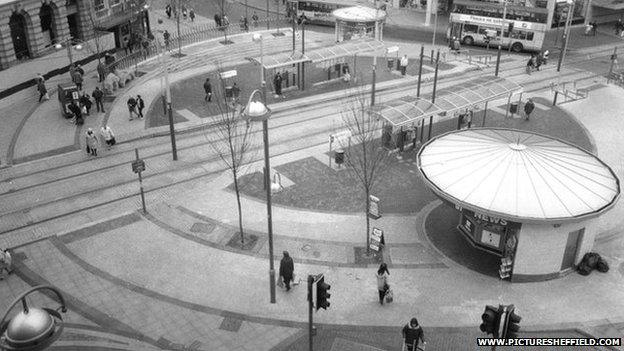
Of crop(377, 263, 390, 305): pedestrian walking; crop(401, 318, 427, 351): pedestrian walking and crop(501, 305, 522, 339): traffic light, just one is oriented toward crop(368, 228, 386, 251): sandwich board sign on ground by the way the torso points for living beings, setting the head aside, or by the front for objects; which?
crop(377, 263, 390, 305): pedestrian walking

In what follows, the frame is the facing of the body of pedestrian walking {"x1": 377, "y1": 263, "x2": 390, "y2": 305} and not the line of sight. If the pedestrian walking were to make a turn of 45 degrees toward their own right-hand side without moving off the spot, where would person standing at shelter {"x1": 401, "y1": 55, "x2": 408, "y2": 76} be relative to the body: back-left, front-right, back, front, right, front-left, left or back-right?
front-left

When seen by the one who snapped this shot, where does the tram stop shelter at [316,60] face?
facing the viewer and to the right of the viewer

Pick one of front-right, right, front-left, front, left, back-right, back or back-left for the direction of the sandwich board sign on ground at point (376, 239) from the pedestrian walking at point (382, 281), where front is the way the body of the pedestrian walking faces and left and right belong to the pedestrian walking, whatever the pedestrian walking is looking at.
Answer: front

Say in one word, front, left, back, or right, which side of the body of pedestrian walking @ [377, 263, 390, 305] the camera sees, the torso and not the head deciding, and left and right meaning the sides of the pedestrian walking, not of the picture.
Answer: back

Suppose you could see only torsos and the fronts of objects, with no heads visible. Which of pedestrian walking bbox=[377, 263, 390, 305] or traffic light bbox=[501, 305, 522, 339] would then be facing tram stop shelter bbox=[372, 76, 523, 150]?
the pedestrian walking

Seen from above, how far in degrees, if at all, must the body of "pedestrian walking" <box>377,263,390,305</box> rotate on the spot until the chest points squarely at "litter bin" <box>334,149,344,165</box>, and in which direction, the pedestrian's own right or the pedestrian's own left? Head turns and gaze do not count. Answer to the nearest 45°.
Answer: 0° — they already face it

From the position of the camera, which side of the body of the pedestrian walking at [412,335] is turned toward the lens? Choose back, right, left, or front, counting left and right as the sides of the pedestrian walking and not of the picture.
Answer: front

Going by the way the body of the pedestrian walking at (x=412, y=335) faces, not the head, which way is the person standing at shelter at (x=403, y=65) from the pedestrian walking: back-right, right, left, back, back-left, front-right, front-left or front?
back

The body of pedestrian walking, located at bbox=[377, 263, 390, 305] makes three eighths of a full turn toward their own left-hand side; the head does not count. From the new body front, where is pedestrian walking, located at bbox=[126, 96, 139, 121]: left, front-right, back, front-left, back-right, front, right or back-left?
right

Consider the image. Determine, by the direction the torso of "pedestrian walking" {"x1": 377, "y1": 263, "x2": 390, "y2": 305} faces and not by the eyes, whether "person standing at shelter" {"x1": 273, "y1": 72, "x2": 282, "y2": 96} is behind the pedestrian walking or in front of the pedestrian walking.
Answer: in front

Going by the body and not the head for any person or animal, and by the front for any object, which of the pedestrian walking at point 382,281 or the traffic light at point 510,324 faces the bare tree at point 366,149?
the pedestrian walking

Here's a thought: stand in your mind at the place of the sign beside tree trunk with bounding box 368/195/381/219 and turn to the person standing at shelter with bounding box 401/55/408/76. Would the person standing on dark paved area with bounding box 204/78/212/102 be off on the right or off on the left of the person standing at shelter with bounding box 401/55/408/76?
left

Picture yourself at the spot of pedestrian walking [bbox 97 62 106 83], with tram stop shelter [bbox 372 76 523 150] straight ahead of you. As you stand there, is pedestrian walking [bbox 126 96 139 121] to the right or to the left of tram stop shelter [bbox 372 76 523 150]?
right

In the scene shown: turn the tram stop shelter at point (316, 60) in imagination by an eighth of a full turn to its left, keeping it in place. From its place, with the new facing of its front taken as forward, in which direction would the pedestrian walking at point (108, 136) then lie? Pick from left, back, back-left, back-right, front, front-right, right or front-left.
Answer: back-right
